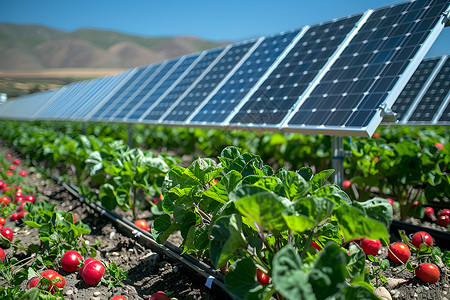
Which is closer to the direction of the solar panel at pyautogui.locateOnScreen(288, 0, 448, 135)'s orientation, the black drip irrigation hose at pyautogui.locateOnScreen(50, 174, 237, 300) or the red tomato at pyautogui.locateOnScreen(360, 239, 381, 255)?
the black drip irrigation hose

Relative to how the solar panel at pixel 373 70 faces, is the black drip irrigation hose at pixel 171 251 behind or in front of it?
in front

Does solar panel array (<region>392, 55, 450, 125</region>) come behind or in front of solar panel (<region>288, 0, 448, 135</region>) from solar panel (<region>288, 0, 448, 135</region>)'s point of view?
behind

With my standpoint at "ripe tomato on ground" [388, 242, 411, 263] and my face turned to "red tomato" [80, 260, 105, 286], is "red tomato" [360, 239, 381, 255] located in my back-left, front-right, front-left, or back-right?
front-right

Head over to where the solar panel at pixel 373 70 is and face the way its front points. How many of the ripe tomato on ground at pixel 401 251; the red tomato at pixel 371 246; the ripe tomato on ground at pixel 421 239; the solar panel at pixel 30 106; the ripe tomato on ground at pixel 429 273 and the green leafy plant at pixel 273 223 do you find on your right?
1

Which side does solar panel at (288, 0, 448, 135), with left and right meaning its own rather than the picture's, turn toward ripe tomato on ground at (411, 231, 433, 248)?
left

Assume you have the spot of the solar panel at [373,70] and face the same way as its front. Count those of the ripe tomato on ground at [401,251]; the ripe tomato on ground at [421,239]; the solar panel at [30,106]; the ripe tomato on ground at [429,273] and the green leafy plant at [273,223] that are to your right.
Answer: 1

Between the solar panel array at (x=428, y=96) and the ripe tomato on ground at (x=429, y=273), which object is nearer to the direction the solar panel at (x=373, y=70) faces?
the ripe tomato on ground

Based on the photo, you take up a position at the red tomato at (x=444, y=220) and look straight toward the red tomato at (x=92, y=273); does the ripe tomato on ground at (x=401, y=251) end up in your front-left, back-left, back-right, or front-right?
front-left

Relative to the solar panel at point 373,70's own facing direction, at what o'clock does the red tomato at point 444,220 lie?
The red tomato is roughly at 8 o'clock from the solar panel.

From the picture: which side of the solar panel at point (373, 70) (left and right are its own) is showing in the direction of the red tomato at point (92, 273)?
front

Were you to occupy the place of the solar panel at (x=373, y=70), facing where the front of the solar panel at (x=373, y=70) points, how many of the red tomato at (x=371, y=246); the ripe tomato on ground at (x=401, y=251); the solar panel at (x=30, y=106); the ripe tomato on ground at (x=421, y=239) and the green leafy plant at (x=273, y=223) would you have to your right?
1

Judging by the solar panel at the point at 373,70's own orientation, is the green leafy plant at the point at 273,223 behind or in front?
in front

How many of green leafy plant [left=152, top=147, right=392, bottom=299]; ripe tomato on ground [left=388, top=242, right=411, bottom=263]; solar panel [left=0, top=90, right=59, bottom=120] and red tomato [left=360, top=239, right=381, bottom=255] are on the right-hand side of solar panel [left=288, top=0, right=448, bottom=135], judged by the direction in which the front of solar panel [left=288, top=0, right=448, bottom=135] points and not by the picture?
1

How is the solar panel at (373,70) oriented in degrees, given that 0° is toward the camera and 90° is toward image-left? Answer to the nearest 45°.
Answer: approximately 45°
